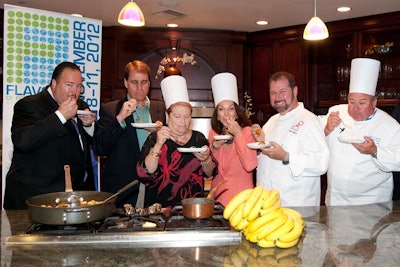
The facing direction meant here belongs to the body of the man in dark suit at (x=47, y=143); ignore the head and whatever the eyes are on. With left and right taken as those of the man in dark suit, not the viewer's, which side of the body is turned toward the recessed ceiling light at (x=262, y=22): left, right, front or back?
left

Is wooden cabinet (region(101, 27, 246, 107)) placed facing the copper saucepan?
yes

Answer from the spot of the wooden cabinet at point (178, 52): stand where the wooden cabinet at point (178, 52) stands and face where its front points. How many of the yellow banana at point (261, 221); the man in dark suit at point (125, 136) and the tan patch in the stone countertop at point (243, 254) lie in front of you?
3

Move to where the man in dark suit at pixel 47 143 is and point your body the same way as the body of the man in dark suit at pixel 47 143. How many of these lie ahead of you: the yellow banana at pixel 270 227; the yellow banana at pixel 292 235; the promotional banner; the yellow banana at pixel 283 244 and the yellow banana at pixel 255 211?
4

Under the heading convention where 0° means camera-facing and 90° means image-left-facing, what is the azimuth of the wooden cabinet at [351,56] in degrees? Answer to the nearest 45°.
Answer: approximately 45°

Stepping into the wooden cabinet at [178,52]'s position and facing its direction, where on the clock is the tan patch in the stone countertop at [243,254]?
The tan patch in the stone countertop is roughly at 12 o'clock from the wooden cabinet.

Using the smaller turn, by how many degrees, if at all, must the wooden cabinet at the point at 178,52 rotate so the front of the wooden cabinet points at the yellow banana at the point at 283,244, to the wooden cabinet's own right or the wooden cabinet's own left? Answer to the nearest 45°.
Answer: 0° — it already faces it

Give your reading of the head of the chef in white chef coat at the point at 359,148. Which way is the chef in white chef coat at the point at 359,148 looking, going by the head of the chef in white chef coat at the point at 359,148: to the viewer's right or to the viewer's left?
to the viewer's left

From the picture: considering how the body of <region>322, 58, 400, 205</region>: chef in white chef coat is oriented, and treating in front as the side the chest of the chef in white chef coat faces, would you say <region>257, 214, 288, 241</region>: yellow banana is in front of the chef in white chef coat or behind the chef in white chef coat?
in front
